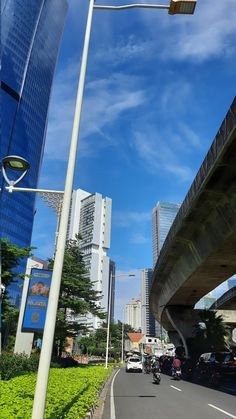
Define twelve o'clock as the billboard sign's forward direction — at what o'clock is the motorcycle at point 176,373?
The motorcycle is roughly at 8 o'clock from the billboard sign.

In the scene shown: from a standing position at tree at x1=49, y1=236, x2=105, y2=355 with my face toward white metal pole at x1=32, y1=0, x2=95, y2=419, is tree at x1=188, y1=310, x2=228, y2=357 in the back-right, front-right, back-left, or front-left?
back-left

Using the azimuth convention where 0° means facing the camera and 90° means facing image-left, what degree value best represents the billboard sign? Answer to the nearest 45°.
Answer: approximately 0°

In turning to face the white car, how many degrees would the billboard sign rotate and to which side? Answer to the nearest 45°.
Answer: approximately 135° to its left

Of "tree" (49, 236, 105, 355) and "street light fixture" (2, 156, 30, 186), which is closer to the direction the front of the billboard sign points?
the street light fixture

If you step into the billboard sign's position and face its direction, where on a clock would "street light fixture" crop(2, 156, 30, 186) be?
The street light fixture is roughly at 12 o'clock from the billboard sign.

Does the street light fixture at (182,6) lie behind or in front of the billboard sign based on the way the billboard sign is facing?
in front

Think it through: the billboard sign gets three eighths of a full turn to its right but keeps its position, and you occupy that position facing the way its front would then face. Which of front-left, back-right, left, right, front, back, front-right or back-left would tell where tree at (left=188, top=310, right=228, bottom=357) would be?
right
